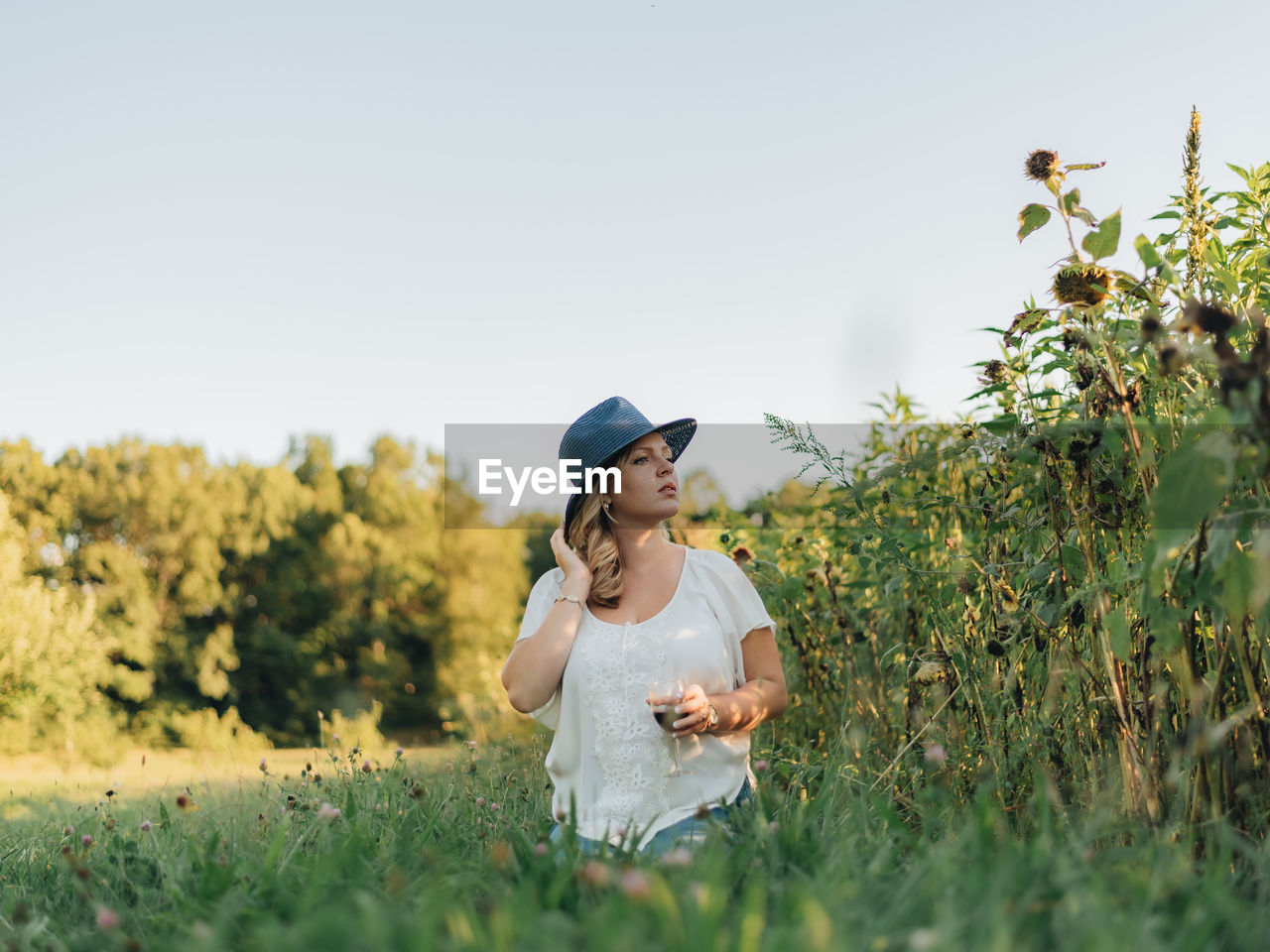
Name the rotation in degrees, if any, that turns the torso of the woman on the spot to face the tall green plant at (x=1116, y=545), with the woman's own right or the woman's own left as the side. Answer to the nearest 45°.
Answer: approximately 45° to the woman's own left

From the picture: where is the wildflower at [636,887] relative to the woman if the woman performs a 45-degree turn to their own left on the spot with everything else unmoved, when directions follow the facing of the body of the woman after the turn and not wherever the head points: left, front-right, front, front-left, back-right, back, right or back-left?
front-right

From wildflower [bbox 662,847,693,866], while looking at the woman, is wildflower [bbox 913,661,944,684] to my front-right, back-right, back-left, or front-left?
front-right

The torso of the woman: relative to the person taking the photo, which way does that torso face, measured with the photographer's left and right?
facing the viewer

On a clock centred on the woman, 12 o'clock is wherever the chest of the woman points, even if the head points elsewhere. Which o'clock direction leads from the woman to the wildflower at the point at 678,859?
The wildflower is roughly at 12 o'clock from the woman.

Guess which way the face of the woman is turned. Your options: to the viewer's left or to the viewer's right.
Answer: to the viewer's right

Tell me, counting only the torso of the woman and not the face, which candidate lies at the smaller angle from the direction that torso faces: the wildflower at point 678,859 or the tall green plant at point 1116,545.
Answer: the wildflower
